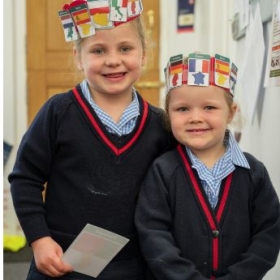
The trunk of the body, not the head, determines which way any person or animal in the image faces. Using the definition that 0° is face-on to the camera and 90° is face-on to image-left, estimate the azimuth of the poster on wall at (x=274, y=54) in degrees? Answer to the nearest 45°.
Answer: approximately 45°

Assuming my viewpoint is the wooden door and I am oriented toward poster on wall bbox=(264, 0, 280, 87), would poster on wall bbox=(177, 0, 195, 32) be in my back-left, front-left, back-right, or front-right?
front-left
